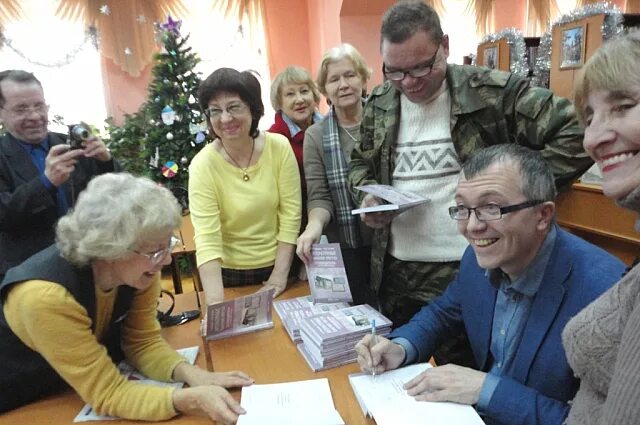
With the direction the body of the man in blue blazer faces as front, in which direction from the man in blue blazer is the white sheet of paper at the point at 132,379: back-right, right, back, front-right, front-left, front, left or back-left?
front-right

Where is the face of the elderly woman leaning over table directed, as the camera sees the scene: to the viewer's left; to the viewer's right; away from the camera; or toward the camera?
to the viewer's right

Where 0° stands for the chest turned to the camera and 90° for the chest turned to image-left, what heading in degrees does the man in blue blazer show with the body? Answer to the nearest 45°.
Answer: approximately 45°

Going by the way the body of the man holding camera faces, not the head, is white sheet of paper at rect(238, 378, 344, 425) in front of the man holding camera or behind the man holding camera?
in front

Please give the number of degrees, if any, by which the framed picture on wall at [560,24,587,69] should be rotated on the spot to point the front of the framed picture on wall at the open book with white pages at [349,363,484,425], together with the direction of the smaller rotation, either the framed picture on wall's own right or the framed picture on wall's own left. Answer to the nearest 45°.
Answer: approximately 45° to the framed picture on wall's own left

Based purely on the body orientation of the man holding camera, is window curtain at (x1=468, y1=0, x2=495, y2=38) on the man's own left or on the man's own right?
on the man's own left

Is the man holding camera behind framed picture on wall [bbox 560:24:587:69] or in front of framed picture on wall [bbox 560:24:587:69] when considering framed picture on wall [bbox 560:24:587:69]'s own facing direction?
in front

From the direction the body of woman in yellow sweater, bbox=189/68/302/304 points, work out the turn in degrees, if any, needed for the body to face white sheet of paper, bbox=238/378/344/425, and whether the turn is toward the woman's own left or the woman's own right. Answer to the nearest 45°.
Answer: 0° — they already face it

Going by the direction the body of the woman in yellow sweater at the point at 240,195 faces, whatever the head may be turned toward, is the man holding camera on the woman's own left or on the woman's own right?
on the woman's own right

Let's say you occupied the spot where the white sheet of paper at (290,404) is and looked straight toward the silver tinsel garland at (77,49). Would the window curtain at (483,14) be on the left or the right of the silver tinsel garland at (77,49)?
right

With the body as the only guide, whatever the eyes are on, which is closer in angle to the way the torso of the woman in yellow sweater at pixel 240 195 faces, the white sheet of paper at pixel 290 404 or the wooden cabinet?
the white sheet of paper
